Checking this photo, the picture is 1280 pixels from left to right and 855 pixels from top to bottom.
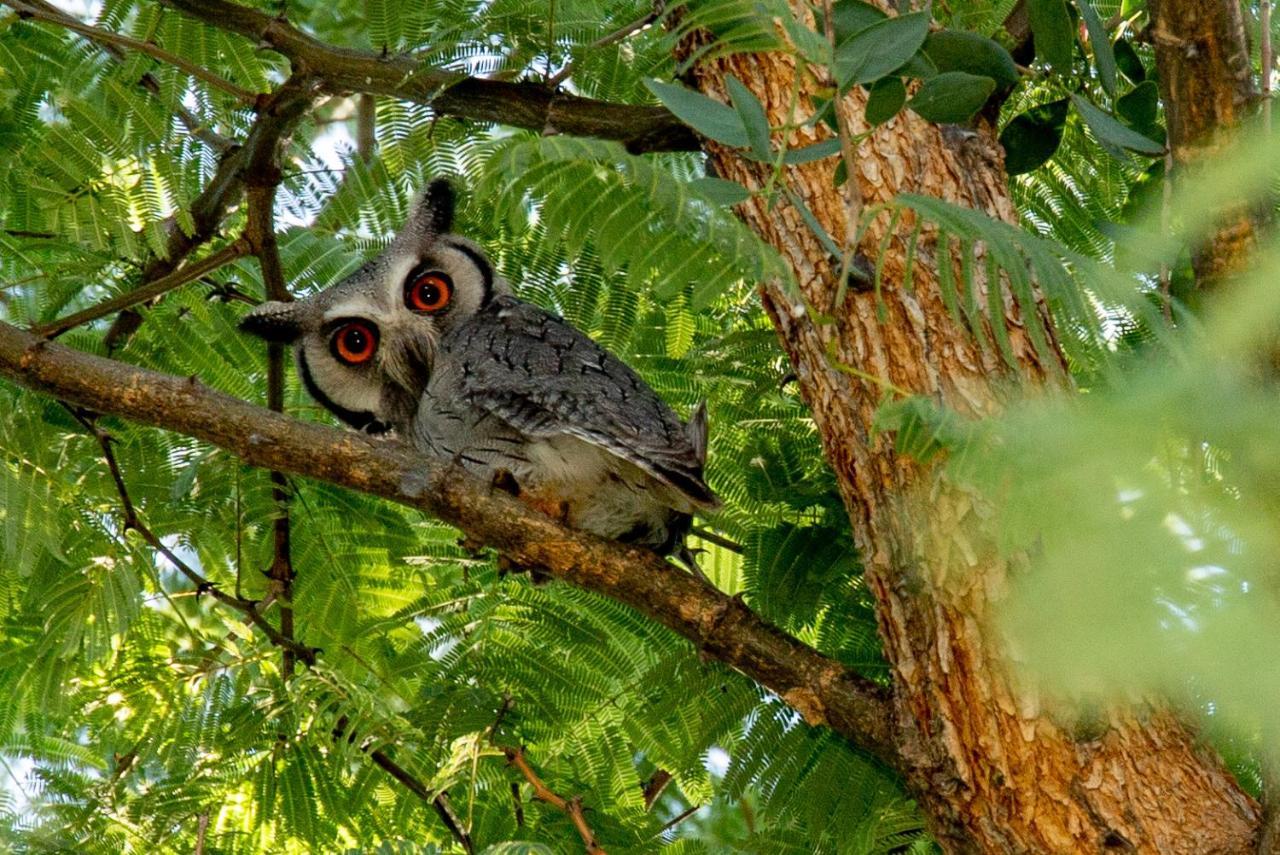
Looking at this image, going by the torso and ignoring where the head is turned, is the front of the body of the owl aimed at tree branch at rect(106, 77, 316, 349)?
yes

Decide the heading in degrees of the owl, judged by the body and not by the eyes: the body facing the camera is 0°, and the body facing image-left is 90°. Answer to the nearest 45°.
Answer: approximately 90°
